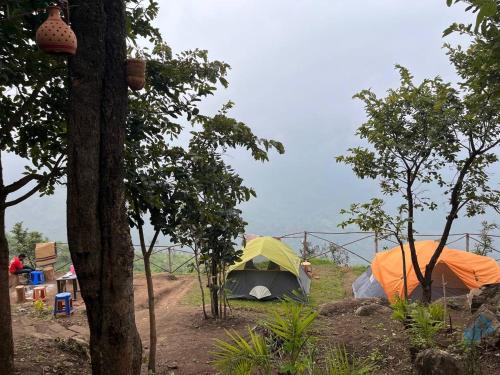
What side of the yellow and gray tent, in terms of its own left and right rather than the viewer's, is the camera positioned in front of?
front

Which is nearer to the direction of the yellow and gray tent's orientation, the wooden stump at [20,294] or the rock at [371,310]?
the rock

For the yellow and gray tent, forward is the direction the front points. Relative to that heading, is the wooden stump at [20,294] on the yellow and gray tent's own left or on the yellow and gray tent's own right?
on the yellow and gray tent's own right

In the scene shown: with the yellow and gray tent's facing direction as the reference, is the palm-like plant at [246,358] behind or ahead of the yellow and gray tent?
ahead

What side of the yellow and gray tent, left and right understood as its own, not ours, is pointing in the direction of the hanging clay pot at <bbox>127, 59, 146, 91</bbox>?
front

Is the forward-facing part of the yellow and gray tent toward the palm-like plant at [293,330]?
yes

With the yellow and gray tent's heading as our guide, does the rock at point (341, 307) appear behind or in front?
in front

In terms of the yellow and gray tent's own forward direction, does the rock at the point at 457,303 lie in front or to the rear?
in front

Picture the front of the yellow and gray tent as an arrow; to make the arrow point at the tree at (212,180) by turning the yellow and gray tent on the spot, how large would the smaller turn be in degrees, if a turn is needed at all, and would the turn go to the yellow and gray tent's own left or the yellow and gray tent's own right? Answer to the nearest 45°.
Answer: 0° — it already faces it

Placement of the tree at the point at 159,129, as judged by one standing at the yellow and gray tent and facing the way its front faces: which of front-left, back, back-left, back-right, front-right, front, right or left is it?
front

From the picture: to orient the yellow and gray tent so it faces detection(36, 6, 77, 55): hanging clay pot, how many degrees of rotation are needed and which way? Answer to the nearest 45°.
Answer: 0° — it already faces it

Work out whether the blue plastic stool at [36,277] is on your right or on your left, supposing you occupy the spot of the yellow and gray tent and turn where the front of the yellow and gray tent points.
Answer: on your right

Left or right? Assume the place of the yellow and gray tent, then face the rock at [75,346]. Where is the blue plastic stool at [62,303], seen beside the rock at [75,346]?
right

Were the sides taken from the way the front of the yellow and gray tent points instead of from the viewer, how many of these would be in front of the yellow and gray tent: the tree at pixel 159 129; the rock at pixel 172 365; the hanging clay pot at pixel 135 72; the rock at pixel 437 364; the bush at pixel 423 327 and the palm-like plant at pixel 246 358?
6
